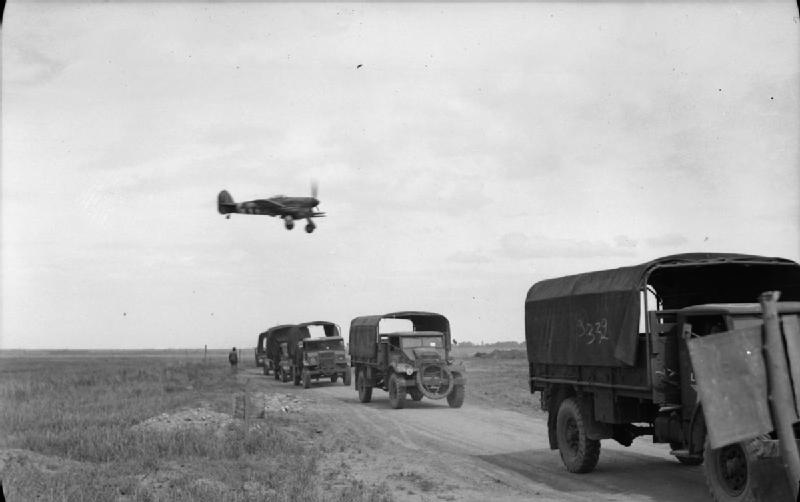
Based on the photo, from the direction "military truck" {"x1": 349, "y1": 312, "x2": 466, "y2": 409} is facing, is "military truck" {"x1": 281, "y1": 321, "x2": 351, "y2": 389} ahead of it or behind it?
behind

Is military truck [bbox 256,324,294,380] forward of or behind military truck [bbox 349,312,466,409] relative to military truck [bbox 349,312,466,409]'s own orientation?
behind

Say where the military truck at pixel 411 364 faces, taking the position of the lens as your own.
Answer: facing the viewer and to the right of the viewer

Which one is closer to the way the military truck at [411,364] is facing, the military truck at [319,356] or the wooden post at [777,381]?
the wooden post

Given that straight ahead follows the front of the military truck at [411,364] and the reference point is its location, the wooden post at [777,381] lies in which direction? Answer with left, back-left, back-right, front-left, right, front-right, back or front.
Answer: front-right
